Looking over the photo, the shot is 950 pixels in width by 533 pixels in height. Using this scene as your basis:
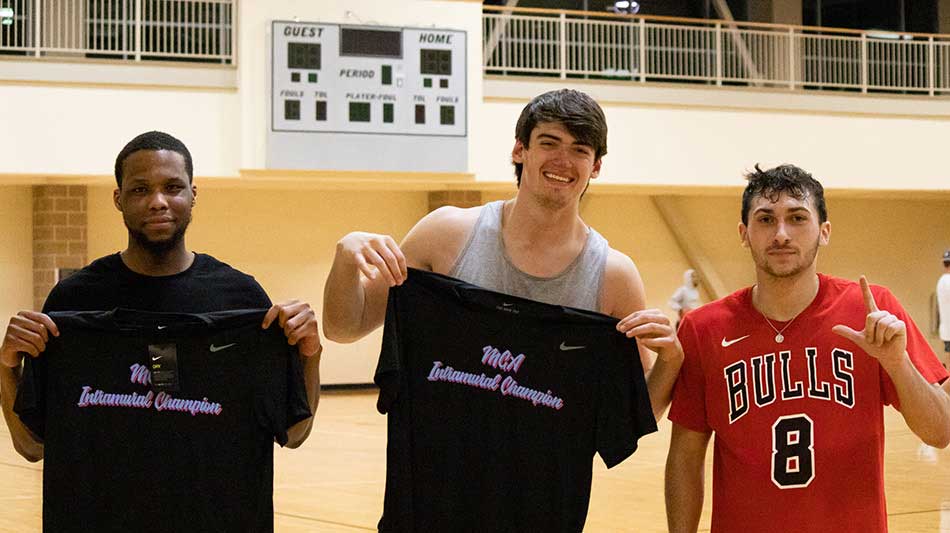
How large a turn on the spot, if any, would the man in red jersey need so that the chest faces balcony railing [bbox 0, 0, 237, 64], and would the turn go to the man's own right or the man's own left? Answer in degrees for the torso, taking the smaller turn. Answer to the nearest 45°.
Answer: approximately 135° to the man's own right

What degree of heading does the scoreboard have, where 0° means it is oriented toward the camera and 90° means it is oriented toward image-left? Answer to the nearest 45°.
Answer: approximately 0°

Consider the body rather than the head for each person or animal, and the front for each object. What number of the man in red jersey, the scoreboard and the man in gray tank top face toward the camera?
3

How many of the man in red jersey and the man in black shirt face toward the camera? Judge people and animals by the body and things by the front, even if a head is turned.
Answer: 2

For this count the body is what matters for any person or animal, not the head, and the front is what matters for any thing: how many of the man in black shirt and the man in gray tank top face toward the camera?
2

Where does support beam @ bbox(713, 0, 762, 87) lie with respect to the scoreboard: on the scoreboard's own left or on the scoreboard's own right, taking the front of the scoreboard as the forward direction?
on the scoreboard's own left

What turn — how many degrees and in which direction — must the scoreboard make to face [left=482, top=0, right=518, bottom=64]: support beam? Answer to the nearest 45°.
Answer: approximately 135° to its left

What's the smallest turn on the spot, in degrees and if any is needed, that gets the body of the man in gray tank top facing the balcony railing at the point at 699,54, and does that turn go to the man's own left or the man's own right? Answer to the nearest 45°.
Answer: approximately 180°

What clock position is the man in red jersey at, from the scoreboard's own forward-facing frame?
The man in red jersey is roughly at 12 o'clock from the scoreboard.

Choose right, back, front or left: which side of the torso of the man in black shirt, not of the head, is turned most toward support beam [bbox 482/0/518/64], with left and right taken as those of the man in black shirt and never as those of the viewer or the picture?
back

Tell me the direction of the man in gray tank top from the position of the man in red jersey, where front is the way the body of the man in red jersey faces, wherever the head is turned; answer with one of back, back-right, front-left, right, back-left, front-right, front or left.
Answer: right
